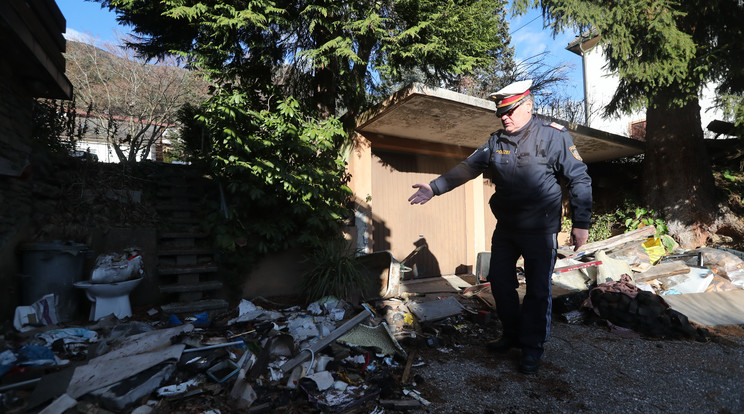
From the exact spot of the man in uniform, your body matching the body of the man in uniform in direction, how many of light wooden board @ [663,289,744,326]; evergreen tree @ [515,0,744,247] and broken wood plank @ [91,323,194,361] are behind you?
2

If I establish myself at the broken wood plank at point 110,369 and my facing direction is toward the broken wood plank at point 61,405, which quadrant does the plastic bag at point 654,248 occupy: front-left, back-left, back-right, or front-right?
back-left

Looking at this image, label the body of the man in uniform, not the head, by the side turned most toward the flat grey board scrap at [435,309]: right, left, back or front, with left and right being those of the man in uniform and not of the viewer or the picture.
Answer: right

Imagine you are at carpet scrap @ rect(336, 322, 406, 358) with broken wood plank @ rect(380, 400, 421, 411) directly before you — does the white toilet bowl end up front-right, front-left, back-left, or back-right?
back-right

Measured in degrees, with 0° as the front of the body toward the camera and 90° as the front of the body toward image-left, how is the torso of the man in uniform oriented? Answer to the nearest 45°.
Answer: approximately 45°

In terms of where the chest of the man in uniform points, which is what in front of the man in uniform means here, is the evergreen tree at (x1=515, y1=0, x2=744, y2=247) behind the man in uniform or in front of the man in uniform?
behind

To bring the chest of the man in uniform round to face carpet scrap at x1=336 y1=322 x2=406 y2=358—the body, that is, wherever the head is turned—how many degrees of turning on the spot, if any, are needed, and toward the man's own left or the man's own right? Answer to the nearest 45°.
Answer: approximately 45° to the man's own right

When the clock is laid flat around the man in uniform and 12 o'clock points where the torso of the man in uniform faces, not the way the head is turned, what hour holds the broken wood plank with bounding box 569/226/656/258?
The broken wood plank is roughly at 5 o'clock from the man in uniform.

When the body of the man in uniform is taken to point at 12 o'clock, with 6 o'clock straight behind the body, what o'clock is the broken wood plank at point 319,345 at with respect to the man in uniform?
The broken wood plank is roughly at 1 o'clock from the man in uniform.

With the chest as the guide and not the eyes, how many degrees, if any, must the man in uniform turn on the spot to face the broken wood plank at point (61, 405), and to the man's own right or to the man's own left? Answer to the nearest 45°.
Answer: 0° — they already face it

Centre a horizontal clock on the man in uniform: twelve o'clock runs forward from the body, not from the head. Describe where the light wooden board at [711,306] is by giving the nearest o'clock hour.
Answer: The light wooden board is roughly at 6 o'clock from the man in uniform.

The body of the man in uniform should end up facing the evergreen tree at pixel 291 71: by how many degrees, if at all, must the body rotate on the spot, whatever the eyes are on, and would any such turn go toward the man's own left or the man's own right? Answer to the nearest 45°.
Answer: approximately 90° to the man's own right

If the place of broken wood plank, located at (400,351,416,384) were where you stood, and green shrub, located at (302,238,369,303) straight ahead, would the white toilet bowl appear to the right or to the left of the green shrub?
left
